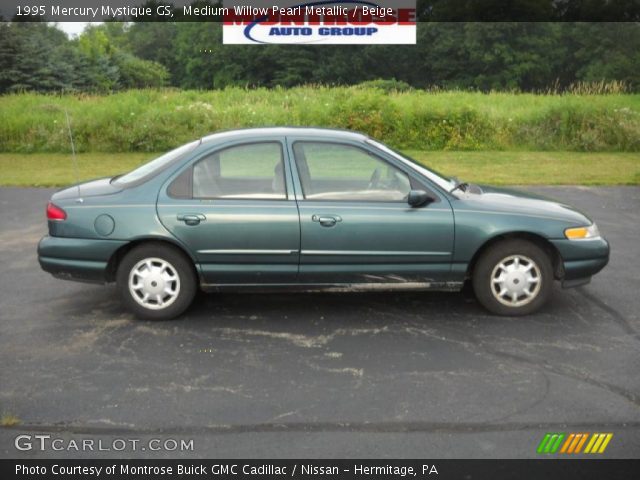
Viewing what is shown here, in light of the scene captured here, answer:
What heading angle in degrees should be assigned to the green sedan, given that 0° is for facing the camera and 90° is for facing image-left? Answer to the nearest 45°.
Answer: approximately 270°
